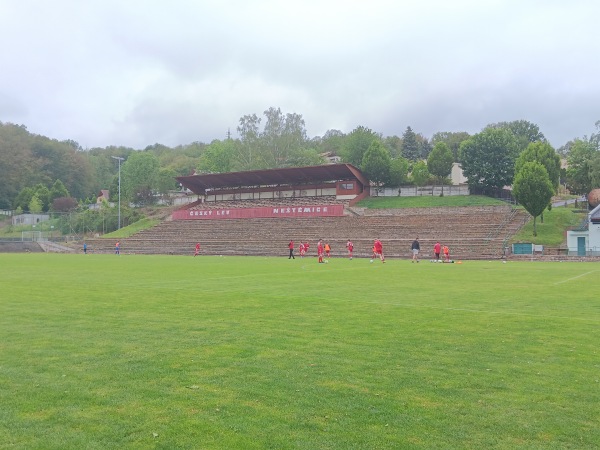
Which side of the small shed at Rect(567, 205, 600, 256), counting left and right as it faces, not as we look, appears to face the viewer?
front
